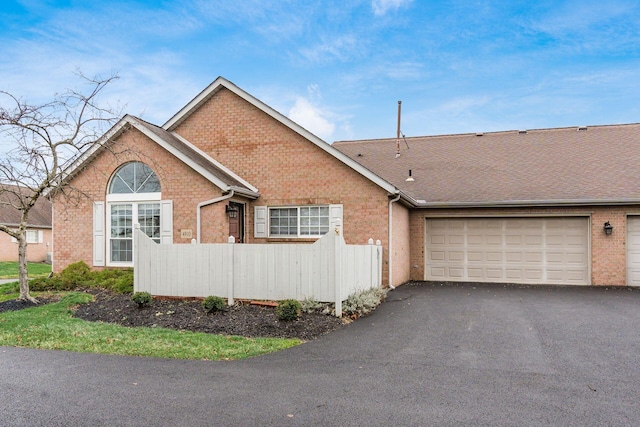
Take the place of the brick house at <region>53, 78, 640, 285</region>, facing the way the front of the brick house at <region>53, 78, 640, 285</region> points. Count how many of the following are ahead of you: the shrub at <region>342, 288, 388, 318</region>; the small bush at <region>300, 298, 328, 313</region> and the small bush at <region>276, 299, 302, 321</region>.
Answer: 3

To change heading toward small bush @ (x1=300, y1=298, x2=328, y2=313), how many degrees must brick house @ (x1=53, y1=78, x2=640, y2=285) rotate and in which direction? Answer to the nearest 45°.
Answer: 0° — it already faces it

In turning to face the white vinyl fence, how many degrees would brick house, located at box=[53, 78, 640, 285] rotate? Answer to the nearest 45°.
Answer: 0° — it already faces it

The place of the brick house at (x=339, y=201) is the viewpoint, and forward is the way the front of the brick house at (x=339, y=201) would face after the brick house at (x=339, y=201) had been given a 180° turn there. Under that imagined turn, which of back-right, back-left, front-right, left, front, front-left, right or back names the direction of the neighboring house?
front-left

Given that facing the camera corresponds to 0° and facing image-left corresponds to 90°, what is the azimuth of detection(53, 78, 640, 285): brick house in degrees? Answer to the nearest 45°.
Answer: approximately 0°

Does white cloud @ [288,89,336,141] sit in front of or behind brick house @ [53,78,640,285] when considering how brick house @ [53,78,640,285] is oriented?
behind
